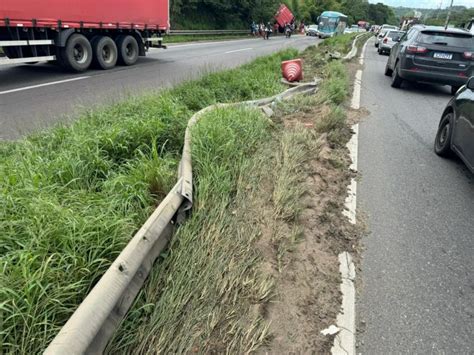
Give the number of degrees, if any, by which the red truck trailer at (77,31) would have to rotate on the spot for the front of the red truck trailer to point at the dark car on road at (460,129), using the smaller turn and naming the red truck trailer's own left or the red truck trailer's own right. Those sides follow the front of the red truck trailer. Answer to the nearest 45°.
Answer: approximately 90° to the red truck trailer's own left

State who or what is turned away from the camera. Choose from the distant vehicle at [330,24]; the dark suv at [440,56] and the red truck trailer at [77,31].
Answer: the dark suv

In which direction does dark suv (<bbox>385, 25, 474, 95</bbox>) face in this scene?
away from the camera

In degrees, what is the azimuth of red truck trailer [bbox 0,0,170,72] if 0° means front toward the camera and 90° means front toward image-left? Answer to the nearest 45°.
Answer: approximately 45°

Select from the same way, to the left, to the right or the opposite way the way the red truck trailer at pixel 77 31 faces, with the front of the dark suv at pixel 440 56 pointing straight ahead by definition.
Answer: the opposite way

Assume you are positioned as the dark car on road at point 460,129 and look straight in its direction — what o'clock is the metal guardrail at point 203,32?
The metal guardrail is roughly at 12 o'clock from the dark car on road.

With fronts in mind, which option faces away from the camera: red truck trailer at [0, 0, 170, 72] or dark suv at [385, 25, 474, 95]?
the dark suv

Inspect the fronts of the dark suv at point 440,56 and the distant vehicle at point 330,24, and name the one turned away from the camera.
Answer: the dark suv

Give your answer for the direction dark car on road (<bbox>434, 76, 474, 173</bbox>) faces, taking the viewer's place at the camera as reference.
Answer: facing away from the viewer and to the left of the viewer

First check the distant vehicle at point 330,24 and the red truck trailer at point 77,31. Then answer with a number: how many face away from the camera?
0

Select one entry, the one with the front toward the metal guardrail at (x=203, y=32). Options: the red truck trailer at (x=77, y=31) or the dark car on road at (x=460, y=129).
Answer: the dark car on road

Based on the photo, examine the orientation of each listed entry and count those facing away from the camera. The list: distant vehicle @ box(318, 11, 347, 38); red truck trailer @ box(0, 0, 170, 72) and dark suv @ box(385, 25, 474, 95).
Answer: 1

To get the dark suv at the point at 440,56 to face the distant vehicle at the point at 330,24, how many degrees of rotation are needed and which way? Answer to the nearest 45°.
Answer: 0° — it already faces it

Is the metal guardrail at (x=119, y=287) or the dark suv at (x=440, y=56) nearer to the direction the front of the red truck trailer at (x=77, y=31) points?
the metal guardrail

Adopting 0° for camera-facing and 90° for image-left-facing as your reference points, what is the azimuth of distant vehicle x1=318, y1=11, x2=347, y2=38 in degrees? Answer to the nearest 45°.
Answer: approximately 45°
